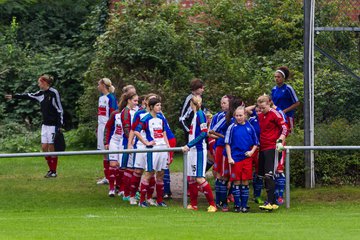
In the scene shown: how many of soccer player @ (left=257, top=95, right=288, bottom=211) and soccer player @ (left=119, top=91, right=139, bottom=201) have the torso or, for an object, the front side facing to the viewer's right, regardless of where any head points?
1

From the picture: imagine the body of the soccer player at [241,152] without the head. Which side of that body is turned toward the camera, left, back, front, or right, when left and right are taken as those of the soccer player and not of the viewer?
front

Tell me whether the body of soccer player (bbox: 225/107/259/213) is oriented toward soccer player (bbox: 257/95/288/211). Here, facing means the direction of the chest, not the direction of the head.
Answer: no

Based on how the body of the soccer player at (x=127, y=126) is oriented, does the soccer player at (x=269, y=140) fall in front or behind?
in front

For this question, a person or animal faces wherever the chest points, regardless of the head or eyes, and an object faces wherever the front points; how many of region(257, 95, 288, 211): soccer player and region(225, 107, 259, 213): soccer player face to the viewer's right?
0

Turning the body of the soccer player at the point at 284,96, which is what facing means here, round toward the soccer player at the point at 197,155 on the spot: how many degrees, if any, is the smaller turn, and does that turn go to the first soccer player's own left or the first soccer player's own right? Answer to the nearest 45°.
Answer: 0° — they already face them

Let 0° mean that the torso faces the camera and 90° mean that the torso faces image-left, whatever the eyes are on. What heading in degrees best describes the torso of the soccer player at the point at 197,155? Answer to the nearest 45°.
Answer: approximately 90°

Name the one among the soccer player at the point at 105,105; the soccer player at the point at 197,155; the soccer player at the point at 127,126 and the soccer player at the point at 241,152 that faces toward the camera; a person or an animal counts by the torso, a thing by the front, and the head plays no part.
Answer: the soccer player at the point at 241,152

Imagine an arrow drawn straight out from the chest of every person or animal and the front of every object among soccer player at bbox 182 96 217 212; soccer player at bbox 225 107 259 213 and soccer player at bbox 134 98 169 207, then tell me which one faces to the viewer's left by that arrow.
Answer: soccer player at bbox 182 96 217 212

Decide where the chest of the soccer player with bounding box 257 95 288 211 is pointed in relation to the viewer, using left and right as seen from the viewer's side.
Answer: facing the viewer and to the left of the viewer

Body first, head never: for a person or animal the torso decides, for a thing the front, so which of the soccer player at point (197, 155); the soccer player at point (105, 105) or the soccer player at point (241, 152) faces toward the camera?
the soccer player at point (241, 152)
